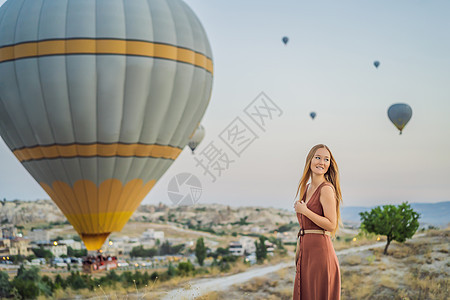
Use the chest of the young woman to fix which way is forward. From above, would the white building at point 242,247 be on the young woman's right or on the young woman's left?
on the young woman's right

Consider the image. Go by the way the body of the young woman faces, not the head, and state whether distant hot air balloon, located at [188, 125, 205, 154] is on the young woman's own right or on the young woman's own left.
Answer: on the young woman's own right

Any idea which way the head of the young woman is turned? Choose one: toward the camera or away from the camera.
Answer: toward the camera

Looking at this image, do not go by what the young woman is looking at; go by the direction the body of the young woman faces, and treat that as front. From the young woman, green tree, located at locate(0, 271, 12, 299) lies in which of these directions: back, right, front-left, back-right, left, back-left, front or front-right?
right

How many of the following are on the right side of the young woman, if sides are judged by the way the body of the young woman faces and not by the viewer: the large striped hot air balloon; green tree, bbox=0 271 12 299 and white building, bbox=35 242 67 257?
3

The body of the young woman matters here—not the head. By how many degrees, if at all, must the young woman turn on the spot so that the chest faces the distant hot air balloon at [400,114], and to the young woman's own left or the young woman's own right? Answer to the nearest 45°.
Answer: approximately 135° to the young woman's own right

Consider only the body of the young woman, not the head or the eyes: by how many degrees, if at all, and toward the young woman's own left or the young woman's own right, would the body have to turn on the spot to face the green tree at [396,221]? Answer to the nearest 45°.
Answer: approximately 135° to the young woman's own right

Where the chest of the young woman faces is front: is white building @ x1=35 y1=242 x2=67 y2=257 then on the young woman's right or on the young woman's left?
on the young woman's right

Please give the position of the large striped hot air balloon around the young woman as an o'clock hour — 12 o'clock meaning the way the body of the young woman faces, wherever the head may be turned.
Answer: The large striped hot air balloon is roughly at 3 o'clock from the young woman.
